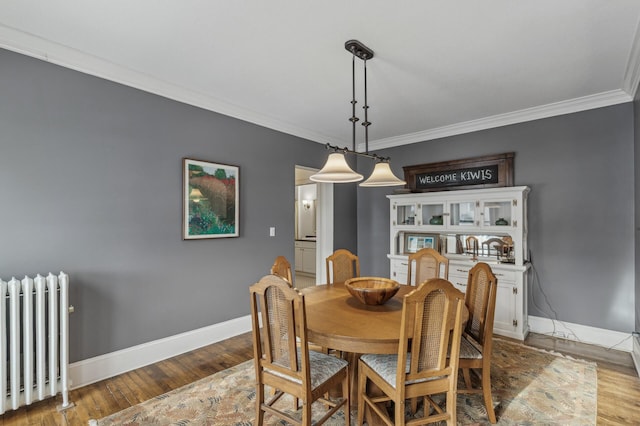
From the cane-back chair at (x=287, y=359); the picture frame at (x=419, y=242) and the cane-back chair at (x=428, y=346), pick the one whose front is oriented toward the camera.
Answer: the picture frame

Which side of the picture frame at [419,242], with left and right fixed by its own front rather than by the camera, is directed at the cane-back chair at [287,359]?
front

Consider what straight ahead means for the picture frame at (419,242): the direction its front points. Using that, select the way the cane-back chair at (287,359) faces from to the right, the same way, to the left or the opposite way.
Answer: the opposite way

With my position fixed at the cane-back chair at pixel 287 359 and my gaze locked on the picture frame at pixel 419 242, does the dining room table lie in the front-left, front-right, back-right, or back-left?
front-right

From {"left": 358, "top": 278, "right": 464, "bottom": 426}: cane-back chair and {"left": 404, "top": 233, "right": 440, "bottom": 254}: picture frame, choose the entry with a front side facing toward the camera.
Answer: the picture frame

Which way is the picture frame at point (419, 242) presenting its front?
toward the camera

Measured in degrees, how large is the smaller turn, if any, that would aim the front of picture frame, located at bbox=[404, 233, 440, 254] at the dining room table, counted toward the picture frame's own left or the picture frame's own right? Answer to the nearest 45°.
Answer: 0° — it already faces it

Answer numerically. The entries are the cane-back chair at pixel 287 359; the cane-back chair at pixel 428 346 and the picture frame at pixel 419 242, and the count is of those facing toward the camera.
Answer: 1

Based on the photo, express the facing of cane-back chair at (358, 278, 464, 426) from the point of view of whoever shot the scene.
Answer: facing away from the viewer and to the left of the viewer

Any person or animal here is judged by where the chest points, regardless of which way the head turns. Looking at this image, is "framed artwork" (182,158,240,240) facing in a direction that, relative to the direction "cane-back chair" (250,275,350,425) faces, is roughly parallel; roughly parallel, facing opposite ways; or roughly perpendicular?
roughly perpendicular

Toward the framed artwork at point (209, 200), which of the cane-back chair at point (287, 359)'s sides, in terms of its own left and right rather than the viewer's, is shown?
left

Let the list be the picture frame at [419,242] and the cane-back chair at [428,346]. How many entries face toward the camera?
1

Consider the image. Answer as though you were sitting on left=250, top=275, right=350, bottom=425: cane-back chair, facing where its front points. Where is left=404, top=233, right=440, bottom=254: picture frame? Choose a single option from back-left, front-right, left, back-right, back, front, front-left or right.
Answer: front

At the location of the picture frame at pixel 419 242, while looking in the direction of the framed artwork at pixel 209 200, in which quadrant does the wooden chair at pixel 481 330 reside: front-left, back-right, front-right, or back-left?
front-left

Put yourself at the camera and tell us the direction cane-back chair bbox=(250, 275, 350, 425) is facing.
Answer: facing away from the viewer and to the right of the viewer

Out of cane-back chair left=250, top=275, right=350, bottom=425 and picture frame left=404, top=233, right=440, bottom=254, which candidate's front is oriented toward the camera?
the picture frame
